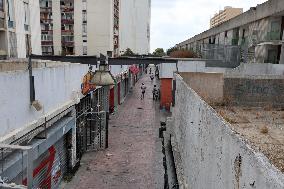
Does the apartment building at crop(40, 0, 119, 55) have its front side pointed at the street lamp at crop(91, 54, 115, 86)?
yes

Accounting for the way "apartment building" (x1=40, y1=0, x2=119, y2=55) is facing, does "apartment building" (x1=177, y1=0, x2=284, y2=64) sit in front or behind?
in front

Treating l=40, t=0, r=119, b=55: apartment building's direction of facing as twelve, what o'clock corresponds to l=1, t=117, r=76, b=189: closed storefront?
The closed storefront is roughly at 12 o'clock from the apartment building.

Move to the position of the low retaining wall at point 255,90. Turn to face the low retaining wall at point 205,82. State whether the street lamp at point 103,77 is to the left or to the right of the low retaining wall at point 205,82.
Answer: left

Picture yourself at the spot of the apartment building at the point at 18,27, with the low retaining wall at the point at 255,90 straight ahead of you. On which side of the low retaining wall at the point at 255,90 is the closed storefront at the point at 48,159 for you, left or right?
right

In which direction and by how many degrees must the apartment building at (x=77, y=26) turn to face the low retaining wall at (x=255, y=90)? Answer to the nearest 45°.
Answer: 0° — it already faces it

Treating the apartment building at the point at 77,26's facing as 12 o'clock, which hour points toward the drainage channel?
The drainage channel is roughly at 12 o'clock from the apartment building.

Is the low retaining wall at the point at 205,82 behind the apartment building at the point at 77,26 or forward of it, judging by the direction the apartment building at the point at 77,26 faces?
forward

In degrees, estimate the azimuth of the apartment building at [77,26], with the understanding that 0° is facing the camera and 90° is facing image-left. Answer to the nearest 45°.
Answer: approximately 0°
